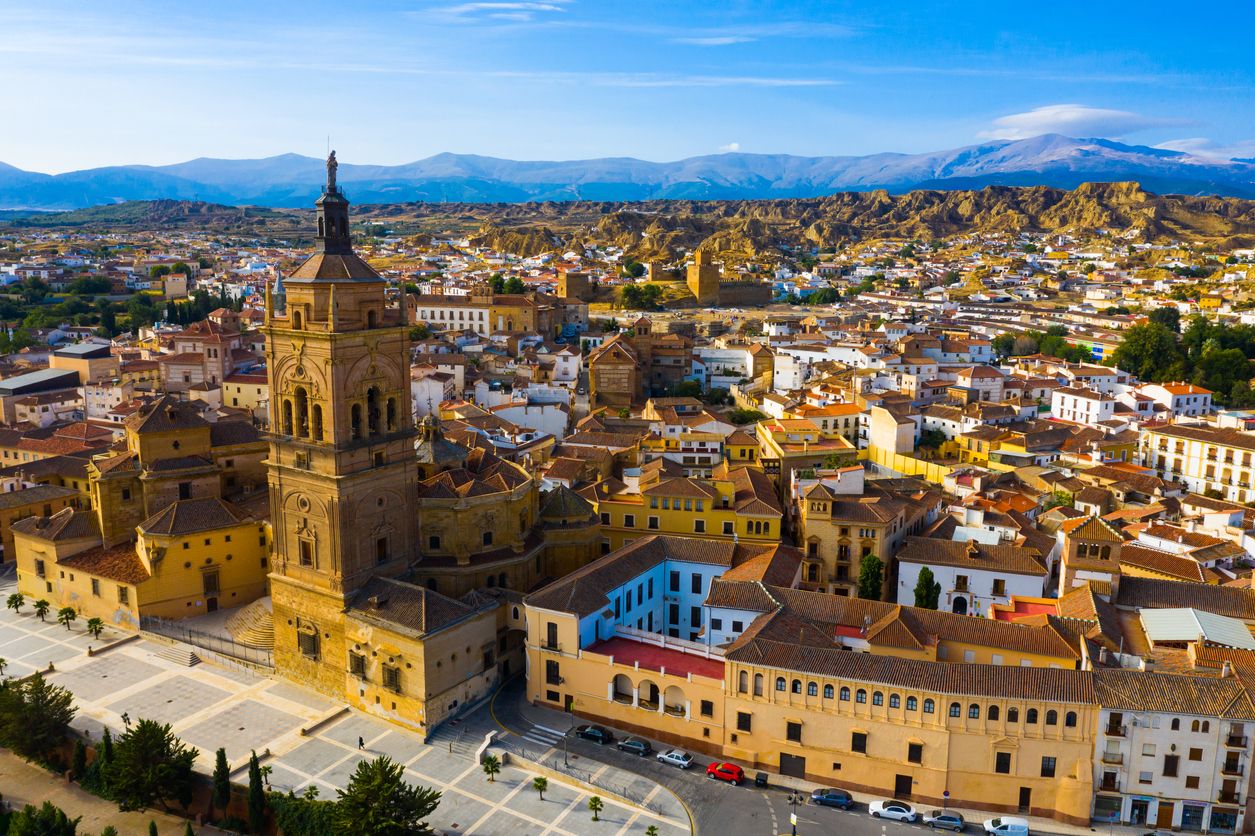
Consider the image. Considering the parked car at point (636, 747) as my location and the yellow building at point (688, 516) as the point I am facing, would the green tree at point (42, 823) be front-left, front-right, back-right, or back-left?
back-left

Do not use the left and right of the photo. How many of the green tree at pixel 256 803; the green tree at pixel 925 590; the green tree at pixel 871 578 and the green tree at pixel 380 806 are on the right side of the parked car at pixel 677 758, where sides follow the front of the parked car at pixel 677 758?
2

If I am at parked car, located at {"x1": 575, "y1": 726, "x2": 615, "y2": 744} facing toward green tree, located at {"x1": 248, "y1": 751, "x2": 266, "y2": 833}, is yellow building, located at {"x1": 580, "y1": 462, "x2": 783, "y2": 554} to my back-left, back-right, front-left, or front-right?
back-right

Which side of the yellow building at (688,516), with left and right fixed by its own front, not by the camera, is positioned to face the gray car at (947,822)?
front

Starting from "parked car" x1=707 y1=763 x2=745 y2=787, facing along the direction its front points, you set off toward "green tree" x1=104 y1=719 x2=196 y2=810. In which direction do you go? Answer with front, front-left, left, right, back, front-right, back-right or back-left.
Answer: front-left

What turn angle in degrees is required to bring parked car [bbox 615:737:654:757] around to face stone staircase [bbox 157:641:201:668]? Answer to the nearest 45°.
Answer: approximately 45° to its left

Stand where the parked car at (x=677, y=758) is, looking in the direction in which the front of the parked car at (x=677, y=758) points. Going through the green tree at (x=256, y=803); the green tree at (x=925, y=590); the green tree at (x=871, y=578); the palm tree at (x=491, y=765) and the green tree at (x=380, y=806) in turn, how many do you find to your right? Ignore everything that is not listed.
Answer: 2

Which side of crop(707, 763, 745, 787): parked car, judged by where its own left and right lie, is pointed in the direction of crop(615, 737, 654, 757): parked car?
front

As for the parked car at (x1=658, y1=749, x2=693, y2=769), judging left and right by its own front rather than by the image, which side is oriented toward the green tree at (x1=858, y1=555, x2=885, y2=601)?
right

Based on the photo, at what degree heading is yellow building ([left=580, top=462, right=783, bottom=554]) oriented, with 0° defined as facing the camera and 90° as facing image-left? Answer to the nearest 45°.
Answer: approximately 0°

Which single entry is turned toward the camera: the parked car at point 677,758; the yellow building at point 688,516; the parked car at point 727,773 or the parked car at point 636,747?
the yellow building
